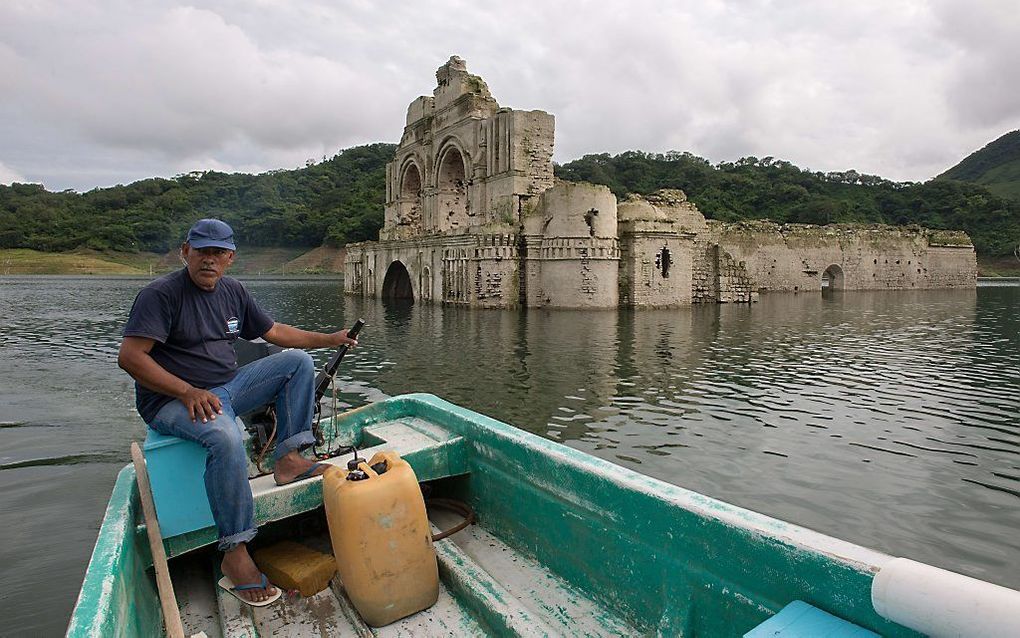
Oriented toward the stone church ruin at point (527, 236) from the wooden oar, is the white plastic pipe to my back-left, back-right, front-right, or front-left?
back-right

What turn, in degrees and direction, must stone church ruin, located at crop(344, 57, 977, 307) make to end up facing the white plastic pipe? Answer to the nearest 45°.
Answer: approximately 45° to its left

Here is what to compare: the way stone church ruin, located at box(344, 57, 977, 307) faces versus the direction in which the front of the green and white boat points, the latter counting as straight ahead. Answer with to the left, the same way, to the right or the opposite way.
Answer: to the right

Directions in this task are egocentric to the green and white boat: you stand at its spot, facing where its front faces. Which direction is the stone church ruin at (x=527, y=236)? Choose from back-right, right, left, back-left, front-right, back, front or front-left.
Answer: back-left

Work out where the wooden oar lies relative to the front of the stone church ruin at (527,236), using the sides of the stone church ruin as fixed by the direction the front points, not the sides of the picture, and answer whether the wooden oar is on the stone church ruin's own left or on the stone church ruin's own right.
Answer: on the stone church ruin's own left

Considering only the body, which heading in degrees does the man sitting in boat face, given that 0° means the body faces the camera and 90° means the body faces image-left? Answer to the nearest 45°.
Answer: approximately 315°

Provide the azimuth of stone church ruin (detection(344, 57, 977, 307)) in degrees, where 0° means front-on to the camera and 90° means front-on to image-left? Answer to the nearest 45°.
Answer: approximately 45°

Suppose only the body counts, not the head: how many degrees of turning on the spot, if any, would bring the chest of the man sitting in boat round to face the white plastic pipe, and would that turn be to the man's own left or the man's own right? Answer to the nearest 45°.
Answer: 0° — they already face it
